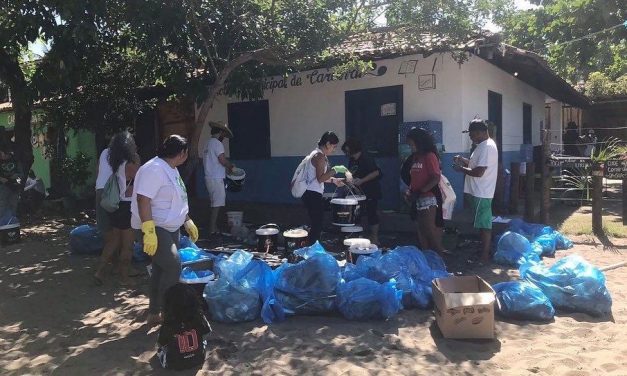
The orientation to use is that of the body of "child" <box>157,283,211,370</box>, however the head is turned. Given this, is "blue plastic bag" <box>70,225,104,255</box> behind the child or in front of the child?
in front

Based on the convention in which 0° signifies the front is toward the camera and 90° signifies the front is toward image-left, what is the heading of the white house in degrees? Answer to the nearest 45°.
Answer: approximately 45°

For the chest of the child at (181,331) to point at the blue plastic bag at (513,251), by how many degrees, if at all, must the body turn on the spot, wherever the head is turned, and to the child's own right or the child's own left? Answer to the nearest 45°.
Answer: approximately 45° to the child's own right

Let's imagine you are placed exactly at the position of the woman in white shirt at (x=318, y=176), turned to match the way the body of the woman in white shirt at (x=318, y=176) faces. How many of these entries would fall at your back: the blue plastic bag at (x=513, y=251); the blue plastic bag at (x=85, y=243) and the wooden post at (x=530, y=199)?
1

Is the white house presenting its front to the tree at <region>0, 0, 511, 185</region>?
yes

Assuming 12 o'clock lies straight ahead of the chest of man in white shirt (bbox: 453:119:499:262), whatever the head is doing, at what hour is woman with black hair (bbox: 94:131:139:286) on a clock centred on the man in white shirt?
The woman with black hair is roughly at 11 o'clock from the man in white shirt.

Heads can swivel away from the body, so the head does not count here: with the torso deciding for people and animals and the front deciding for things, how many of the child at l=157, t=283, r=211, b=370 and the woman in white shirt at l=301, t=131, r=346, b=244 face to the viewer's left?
0

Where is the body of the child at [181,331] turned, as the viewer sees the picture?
away from the camera

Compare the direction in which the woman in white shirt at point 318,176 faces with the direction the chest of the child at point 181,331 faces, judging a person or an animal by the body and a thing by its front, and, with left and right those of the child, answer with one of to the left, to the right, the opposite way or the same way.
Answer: to the right

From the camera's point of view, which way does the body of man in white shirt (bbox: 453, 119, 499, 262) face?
to the viewer's left

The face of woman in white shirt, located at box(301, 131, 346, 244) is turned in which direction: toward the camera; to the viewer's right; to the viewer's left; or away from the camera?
to the viewer's right

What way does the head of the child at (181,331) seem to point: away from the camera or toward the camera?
away from the camera

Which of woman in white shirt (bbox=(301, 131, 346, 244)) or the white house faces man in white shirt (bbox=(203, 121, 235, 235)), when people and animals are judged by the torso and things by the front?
the white house

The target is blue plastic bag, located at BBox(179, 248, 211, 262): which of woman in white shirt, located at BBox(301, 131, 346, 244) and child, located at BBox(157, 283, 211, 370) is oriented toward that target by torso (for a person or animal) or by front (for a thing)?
the child

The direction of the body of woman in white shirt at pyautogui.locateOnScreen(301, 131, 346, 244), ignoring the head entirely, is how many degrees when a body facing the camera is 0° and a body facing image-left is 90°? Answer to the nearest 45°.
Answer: approximately 270°

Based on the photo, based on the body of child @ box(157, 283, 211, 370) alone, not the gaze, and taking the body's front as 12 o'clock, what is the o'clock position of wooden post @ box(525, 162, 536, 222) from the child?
The wooden post is roughly at 2 o'clock from the child.

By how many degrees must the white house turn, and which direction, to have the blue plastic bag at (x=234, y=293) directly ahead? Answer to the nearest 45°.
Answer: approximately 45° to its left
